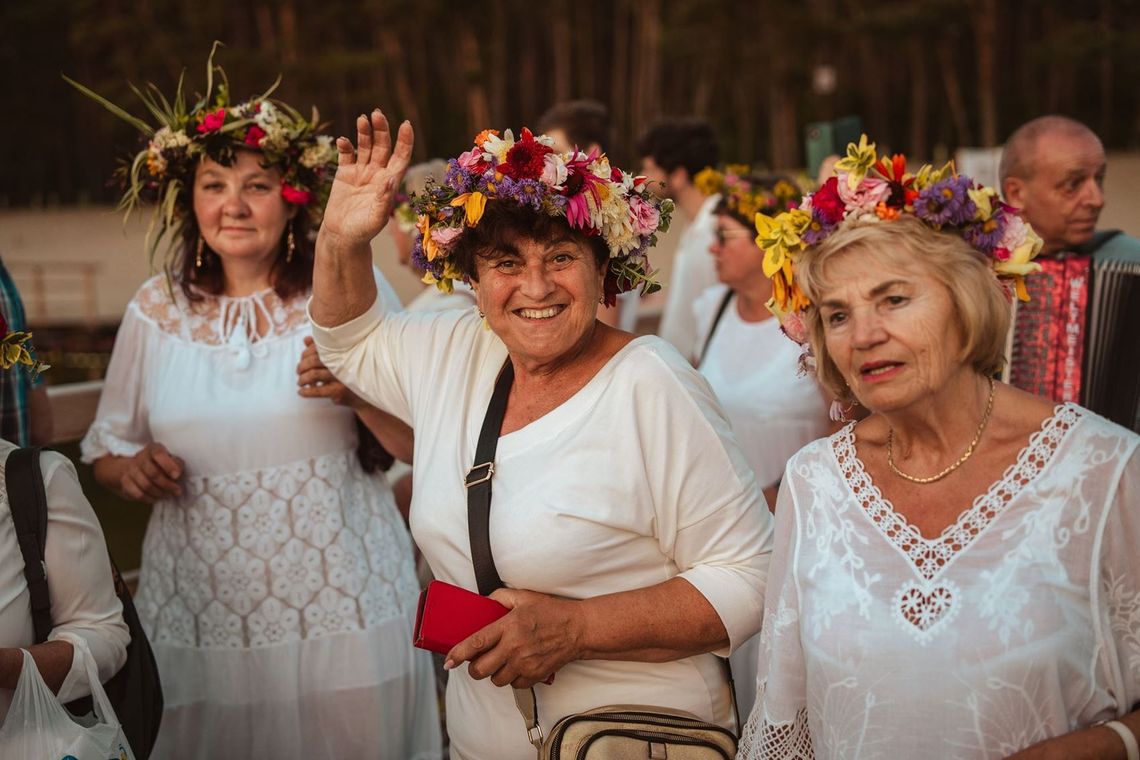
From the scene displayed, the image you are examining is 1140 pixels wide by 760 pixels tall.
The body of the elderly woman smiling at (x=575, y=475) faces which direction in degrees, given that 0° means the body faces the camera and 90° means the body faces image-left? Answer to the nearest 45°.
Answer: approximately 45°

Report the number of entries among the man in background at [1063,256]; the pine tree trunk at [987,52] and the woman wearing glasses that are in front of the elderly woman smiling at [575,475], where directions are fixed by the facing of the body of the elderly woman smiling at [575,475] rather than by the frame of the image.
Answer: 0

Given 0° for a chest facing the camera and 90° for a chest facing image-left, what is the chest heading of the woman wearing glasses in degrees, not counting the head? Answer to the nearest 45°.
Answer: approximately 45°

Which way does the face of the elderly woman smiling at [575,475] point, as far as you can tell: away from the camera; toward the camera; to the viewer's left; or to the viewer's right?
toward the camera

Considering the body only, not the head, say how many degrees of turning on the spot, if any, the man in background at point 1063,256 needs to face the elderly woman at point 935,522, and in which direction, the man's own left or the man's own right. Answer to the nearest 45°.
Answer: approximately 45° to the man's own right

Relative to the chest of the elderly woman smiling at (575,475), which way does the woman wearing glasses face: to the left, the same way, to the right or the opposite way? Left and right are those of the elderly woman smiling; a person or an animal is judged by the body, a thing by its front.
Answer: the same way

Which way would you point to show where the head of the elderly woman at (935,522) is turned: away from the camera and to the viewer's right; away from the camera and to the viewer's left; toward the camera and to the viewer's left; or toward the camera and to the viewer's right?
toward the camera and to the viewer's left

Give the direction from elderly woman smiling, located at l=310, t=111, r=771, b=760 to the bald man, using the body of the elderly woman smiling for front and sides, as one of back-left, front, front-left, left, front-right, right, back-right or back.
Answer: back

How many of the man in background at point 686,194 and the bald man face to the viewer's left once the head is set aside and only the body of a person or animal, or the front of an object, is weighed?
1

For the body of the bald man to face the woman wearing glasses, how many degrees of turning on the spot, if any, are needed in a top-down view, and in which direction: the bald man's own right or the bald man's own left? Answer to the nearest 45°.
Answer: approximately 135° to the bald man's own right

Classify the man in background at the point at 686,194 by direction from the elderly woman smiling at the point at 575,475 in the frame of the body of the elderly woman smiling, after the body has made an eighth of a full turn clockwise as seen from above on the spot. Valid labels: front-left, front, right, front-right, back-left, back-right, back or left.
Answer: right
